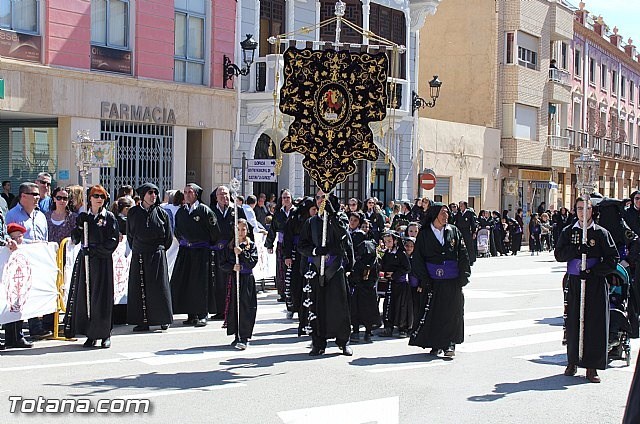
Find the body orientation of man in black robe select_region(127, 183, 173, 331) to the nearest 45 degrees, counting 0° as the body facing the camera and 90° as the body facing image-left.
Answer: approximately 0°

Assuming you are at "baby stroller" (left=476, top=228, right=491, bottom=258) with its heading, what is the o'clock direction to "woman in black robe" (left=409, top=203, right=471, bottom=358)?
The woman in black robe is roughly at 12 o'clock from the baby stroller.

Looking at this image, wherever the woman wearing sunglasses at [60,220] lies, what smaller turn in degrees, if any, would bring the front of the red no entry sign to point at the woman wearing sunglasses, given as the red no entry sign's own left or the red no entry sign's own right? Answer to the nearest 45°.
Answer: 0° — it already faces them

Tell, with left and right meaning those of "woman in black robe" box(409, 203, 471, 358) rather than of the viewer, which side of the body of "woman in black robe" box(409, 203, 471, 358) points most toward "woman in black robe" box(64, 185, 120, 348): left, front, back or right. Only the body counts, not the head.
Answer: right

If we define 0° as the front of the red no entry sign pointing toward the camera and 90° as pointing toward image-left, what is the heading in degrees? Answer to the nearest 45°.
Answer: approximately 0°

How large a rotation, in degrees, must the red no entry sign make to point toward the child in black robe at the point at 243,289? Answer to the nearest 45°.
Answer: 0° — it already faces them

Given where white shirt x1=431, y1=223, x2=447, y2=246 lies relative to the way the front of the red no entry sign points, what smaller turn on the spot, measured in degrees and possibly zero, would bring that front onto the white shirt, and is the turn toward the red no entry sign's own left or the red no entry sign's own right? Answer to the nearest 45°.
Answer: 0° — it already faces it

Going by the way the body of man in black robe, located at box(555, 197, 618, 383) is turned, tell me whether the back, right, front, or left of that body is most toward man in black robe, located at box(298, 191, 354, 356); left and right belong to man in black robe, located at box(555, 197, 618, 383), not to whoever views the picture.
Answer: right
